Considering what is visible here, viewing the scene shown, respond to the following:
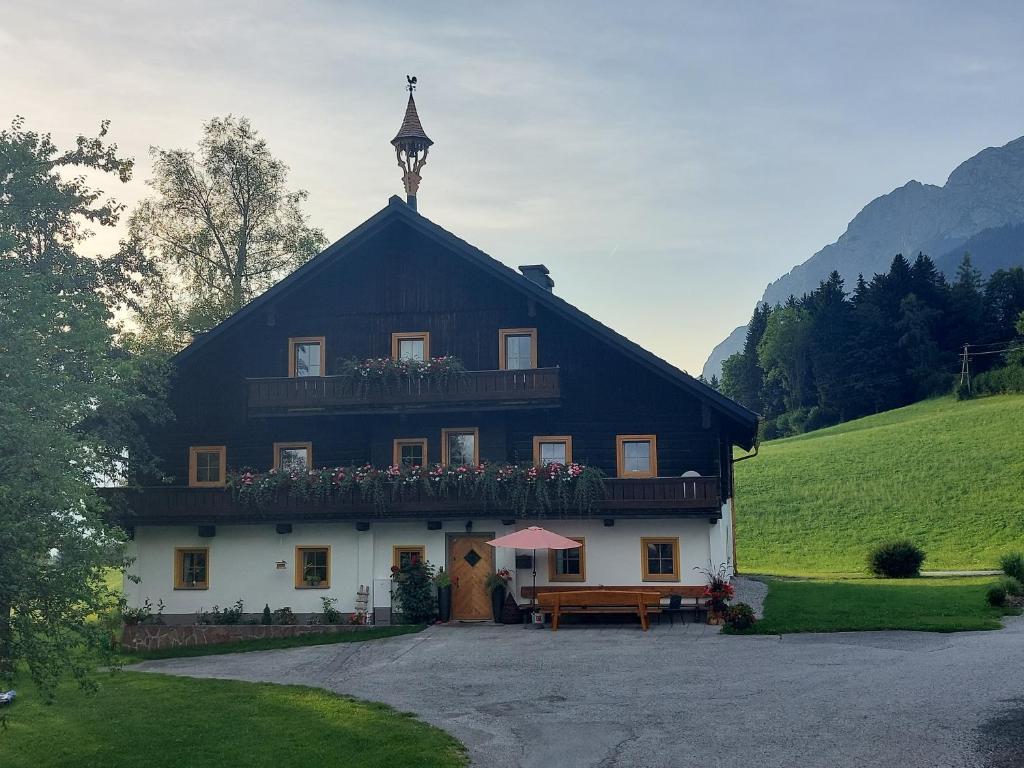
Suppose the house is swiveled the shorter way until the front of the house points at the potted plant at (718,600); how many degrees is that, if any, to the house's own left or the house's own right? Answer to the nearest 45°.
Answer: approximately 45° to the house's own left

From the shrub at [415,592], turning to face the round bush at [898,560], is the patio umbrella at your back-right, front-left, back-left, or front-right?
front-right

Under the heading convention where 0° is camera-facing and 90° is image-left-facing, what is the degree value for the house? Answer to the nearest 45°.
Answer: approximately 0°

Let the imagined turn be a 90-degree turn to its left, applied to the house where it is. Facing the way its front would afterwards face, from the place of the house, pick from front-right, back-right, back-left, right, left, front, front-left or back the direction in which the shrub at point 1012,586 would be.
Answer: front

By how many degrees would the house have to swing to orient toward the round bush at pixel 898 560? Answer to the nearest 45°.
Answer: approximately 135° to its left
